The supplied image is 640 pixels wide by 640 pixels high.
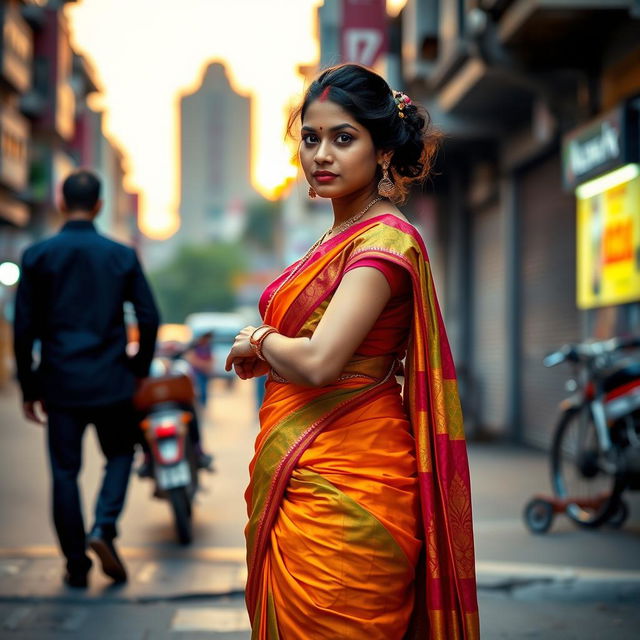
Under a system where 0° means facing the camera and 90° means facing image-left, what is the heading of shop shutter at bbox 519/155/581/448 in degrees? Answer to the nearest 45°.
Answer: approximately 45°

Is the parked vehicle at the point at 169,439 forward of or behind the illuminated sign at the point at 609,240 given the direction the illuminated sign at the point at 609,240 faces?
forward

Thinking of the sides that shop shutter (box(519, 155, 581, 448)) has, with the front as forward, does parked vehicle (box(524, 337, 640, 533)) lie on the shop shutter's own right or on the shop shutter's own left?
on the shop shutter's own left

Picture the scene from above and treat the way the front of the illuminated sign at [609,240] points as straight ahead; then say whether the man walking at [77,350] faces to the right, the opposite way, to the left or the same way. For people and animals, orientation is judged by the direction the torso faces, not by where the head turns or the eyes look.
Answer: to the right

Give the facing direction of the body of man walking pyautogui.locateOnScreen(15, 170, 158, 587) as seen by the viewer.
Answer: away from the camera

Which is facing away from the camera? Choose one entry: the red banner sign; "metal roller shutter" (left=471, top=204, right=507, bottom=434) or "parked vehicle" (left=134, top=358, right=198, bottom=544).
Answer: the parked vehicle

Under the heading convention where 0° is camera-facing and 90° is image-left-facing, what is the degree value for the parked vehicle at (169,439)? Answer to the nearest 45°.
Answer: approximately 180°

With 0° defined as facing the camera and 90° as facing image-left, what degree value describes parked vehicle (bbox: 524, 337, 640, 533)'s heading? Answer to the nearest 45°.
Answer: approximately 45°

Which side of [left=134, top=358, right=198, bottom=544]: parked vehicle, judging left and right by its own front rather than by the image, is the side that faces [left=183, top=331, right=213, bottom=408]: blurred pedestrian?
front

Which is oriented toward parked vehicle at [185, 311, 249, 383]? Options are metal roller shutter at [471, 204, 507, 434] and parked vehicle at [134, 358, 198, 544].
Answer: parked vehicle at [134, 358, 198, 544]

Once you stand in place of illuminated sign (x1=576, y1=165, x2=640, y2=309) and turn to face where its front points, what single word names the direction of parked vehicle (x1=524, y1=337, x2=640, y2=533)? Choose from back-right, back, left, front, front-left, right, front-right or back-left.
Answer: front-left
